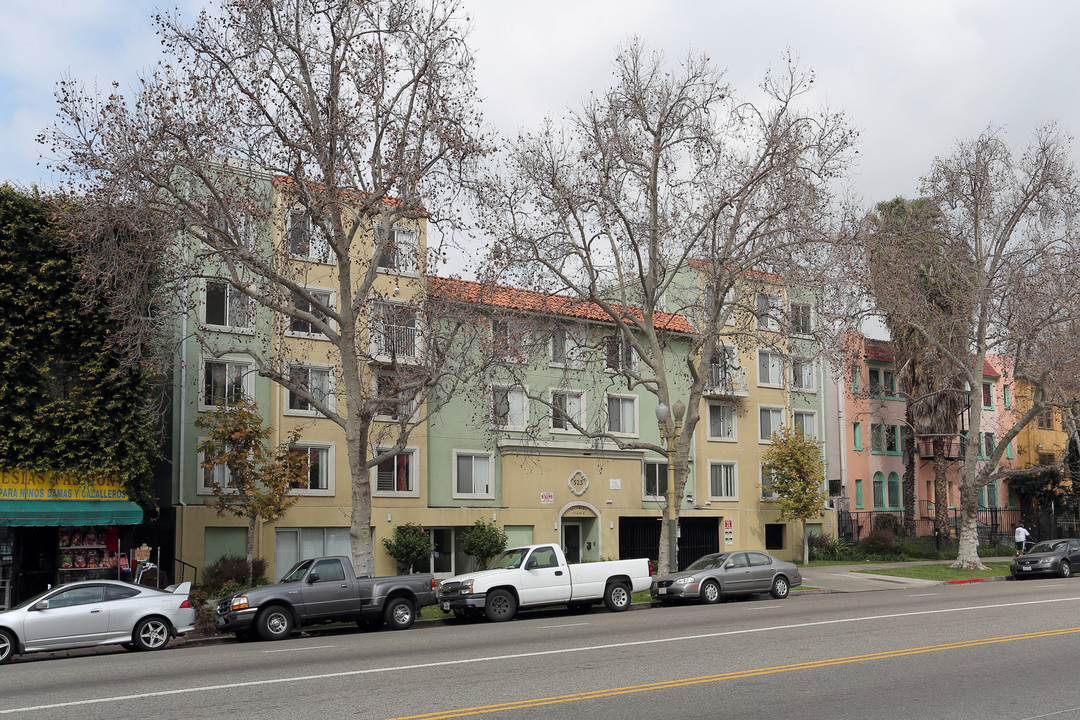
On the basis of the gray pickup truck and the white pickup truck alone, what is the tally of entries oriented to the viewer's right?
0

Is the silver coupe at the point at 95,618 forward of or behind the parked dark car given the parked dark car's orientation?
forward

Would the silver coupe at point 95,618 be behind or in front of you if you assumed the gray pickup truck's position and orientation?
in front

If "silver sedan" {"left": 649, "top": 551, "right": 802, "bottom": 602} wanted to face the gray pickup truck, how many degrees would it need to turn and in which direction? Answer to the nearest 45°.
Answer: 0° — it already faces it

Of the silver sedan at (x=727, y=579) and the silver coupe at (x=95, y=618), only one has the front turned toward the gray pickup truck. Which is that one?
the silver sedan at (x=727, y=579)

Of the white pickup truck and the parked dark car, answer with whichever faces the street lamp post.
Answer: the parked dark car

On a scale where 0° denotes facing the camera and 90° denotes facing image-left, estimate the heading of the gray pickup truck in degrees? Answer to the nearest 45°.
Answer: approximately 45°

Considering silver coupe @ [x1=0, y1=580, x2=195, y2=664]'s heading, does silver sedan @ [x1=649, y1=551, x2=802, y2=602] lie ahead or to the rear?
to the rear

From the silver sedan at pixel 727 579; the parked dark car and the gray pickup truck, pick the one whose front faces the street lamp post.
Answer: the parked dark car

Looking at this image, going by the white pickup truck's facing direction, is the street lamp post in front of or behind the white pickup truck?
behind

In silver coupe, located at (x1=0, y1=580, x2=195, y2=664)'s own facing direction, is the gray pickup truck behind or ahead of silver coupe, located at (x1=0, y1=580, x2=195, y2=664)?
behind

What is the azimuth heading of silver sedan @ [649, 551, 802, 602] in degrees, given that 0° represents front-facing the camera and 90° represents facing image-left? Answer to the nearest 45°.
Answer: approximately 45°

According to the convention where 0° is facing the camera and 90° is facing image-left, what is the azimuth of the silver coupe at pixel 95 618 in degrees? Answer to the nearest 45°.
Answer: approximately 90°

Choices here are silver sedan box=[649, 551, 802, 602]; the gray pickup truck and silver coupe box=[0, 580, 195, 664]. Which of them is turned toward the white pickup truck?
silver sedan box=[649, 551, 802, 602]
